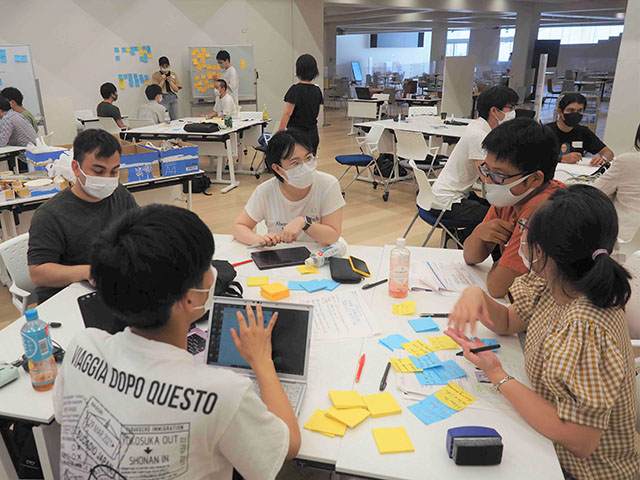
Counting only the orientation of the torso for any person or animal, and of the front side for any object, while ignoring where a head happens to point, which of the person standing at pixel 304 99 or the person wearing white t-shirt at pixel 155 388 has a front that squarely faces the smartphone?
the person wearing white t-shirt

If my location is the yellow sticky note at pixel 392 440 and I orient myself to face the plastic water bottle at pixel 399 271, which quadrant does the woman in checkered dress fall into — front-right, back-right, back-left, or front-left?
front-right

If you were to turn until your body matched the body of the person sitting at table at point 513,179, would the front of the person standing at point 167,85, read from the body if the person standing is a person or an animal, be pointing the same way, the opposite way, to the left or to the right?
to the left

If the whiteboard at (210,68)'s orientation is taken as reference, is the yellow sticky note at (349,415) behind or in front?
in front

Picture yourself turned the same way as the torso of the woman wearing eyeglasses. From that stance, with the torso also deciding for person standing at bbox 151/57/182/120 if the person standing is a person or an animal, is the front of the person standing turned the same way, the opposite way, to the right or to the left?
the same way

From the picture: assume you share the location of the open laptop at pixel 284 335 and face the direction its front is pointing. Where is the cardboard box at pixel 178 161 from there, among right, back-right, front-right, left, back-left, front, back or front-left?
back-right

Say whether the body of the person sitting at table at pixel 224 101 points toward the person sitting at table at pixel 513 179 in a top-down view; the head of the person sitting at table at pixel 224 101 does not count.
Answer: no

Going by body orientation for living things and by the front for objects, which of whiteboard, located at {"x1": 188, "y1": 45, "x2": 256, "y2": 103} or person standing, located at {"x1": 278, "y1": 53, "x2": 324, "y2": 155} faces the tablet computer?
the whiteboard

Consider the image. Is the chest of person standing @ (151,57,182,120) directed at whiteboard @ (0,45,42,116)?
no

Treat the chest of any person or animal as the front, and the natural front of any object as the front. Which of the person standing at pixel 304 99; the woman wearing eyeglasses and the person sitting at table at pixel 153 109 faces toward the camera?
the woman wearing eyeglasses

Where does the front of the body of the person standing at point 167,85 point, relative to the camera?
toward the camera

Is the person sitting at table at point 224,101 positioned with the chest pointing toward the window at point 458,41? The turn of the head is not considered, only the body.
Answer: no

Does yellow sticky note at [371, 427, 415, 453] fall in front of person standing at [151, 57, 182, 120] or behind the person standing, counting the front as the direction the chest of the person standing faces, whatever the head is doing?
in front

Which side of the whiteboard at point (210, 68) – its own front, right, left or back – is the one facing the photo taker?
front

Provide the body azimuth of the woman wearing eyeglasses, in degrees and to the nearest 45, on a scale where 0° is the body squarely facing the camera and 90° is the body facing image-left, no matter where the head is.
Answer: approximately 0°

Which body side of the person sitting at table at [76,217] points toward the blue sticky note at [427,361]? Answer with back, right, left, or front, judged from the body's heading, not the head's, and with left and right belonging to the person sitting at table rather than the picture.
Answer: front

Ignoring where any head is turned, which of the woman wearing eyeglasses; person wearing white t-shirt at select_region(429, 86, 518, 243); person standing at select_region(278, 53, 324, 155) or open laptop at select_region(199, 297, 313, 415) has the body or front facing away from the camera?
the person standing

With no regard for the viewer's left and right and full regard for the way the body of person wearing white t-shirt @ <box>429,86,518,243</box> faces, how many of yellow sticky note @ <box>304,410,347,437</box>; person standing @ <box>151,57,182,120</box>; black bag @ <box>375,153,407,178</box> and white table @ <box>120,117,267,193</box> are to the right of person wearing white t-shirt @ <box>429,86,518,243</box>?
1

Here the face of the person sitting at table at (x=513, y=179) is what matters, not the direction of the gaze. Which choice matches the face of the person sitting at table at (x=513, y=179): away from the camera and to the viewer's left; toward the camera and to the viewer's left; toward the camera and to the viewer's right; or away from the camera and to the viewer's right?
toward the camera and to the viewer's left

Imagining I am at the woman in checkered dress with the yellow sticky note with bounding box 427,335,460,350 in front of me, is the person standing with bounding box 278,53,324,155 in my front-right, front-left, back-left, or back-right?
front-right

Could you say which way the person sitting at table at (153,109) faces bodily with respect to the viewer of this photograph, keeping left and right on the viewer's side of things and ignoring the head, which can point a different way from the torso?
facing away from the viewer and to the right of the viewer
